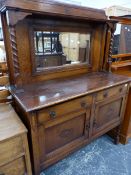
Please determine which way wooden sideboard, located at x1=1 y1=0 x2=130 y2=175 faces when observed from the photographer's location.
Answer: facing the viewer and to the right of the viewer

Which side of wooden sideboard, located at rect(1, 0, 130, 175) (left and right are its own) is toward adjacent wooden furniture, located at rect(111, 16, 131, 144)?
left
